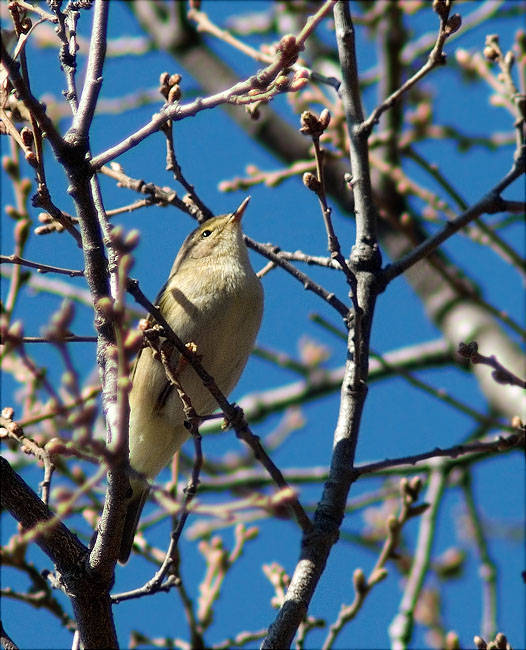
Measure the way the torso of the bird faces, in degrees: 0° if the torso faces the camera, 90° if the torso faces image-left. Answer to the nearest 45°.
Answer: approximately 315°
